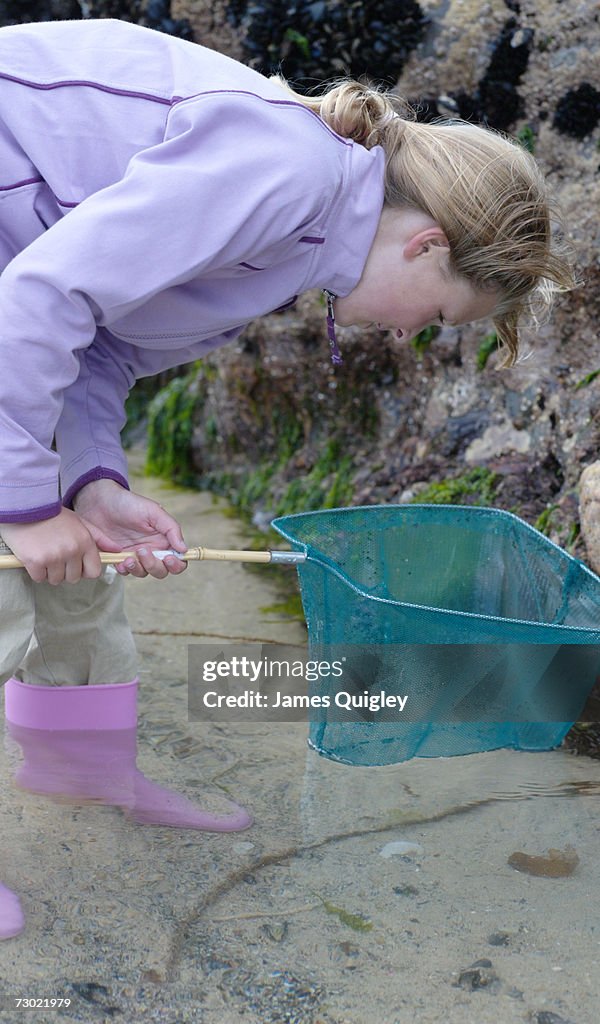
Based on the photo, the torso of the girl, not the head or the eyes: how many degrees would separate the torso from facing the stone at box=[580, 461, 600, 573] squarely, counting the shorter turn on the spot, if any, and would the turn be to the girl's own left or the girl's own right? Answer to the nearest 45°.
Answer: approximately 45° to the girl's own left

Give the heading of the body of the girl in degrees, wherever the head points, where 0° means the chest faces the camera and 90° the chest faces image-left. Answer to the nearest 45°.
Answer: approximately 270°

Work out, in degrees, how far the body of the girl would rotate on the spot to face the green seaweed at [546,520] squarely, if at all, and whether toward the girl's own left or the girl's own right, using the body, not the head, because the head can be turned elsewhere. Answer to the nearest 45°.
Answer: approximately 45° to the girl's own left
